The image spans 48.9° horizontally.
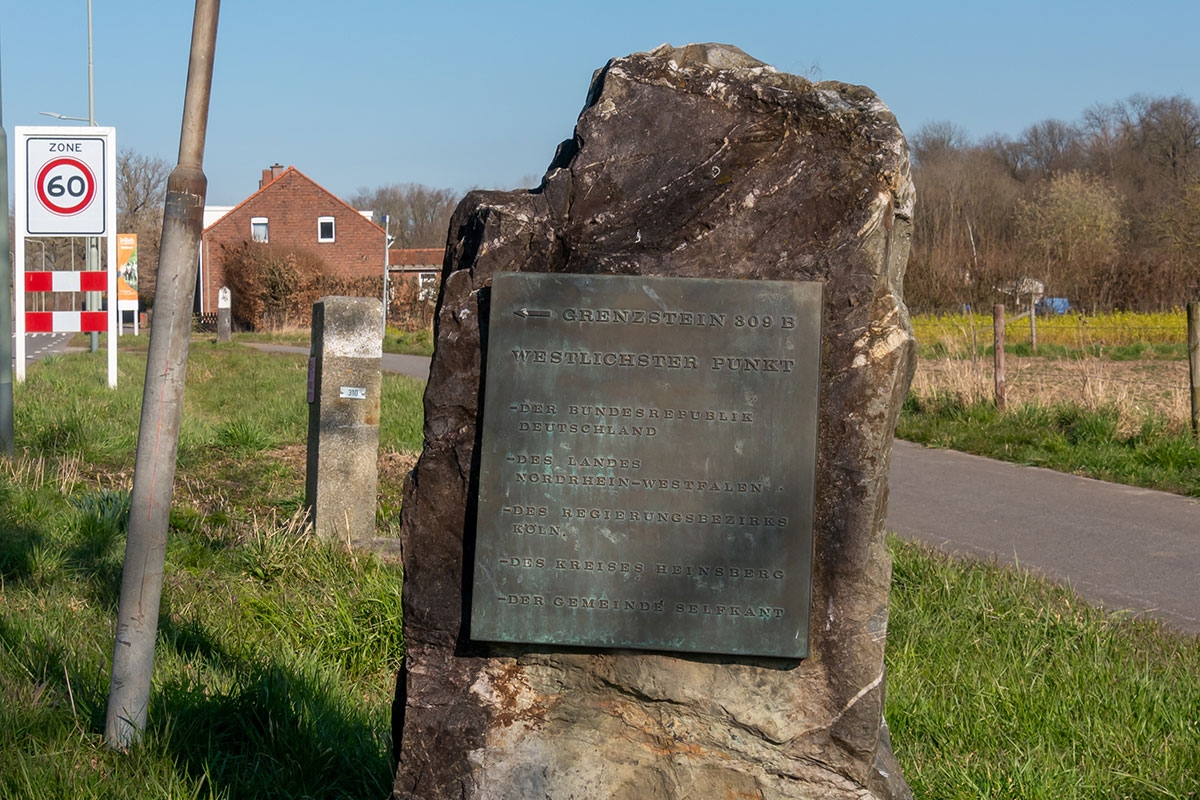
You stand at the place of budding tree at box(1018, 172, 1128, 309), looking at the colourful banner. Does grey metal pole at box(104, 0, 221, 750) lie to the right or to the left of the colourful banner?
left

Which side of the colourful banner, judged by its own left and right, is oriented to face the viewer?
front

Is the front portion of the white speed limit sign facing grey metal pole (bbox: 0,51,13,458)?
yes

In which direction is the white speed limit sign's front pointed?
toward the camera

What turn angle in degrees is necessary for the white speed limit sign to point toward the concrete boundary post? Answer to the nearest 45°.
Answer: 0° — it already faces it

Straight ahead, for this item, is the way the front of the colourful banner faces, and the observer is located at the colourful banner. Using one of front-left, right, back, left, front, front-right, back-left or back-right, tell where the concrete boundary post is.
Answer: front

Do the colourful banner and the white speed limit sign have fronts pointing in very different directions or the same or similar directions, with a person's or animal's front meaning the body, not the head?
same or similar directions

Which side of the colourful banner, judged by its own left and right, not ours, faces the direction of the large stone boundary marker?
front

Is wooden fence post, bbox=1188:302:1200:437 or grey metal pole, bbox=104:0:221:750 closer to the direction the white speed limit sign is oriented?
the grey metal pole

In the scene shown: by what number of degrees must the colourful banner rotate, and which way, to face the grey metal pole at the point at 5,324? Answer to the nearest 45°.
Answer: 0° — it already faces it

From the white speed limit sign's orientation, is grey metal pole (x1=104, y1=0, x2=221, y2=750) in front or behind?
in front

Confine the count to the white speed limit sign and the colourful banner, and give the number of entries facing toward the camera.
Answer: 2

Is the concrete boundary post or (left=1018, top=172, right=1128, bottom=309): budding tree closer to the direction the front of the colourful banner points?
the concrete boundary post
